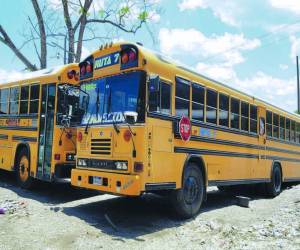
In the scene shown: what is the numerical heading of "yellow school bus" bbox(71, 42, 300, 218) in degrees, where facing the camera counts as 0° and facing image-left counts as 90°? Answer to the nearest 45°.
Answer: approximately 45°

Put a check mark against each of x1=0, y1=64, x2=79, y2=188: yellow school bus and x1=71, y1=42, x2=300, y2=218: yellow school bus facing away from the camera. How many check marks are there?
0

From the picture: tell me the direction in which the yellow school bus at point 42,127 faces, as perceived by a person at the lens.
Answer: facing the viewer and to the right of the viewer

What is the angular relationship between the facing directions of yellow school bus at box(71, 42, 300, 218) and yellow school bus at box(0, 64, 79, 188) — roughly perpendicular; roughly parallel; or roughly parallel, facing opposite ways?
roughly perpendicular

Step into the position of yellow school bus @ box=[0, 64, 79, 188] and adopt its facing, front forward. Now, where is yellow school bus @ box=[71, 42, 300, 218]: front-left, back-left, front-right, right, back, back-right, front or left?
front

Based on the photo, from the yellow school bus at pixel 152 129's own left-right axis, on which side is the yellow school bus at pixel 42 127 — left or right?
on its right
